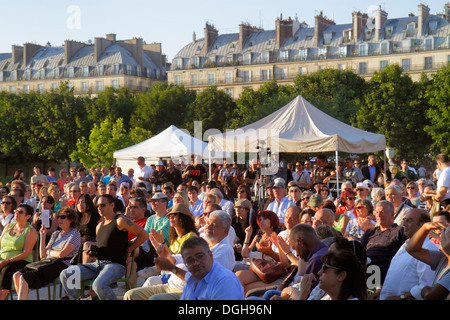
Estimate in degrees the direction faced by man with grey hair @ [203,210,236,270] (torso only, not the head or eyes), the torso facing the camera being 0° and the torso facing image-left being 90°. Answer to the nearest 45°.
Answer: approximately 45°

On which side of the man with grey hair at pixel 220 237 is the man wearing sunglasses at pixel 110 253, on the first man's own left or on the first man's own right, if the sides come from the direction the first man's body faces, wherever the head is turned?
on the first man's own right

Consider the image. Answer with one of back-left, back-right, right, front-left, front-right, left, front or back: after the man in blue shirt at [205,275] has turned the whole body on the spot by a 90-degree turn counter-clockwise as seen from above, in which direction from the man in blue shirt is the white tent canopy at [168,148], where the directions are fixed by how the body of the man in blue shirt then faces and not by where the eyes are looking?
back-left

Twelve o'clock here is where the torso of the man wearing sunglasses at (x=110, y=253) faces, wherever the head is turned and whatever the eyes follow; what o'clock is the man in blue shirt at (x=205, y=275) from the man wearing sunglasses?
The man in blue shirt is roughly at 10 o'clock from the man wearing sunglasses.

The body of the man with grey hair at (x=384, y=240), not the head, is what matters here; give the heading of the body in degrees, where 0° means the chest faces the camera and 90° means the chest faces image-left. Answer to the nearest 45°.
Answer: approximately 45°

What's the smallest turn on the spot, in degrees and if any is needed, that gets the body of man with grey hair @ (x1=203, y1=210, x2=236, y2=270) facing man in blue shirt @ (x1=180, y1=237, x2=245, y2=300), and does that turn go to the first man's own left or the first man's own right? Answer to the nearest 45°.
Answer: approximately 45° to the first man's own left

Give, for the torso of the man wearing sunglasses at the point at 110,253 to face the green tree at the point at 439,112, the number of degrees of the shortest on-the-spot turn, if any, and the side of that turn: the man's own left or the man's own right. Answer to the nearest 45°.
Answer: approximately 180°
